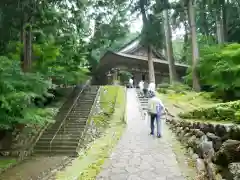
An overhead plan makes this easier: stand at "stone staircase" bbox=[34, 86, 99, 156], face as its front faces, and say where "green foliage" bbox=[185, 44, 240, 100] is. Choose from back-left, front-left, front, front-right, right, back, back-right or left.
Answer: left

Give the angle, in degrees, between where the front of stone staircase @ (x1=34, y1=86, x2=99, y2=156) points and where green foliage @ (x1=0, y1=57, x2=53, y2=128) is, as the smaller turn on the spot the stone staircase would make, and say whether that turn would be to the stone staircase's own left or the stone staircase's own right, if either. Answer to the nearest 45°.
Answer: approximately 45° to the stone staircase's own right

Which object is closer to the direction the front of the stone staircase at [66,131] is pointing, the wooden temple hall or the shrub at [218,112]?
the shrub

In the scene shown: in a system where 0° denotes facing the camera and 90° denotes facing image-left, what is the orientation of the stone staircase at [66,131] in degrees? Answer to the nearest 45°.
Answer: approximately 0°

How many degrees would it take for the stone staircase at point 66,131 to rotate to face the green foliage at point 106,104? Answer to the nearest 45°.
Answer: approximately 135° to its left

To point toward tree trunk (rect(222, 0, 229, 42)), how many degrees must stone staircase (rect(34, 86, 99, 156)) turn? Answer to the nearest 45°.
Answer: approximately 135° to its left

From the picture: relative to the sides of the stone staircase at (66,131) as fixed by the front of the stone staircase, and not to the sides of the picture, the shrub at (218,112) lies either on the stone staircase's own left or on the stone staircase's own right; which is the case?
on the stone staircase's own left
